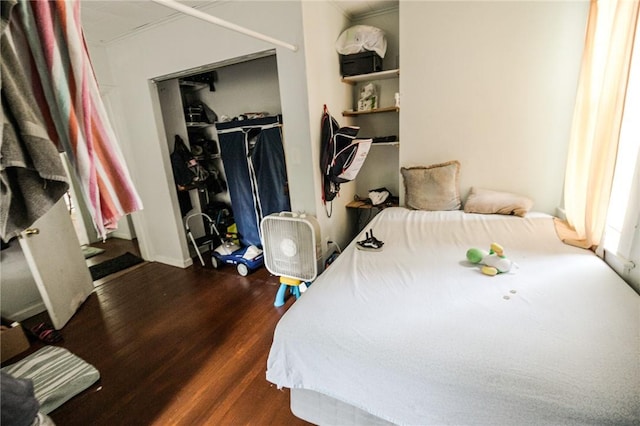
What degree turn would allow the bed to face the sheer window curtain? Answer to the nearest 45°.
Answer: approximately 135° to its left

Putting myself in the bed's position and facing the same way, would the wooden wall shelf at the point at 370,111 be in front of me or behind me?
behind

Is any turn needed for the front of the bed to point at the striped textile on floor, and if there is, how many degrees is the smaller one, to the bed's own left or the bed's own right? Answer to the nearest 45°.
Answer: approximately 90° to the bed's own right

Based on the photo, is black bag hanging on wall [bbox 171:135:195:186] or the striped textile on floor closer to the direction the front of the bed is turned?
the striped textile on floor

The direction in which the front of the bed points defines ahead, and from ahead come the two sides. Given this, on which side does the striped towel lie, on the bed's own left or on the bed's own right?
on the bed's own right

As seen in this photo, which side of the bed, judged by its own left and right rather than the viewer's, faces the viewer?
front
